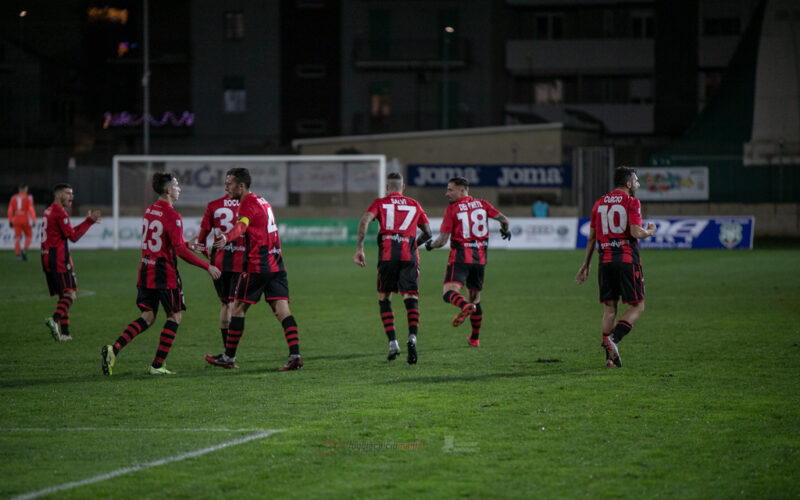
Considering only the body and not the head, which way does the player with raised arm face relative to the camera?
to the viewer's right

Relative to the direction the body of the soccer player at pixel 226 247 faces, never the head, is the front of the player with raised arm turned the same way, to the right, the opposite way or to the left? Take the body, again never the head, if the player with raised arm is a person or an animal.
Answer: to the right

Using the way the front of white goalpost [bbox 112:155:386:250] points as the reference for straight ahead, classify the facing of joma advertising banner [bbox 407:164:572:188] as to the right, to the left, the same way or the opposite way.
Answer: the same way

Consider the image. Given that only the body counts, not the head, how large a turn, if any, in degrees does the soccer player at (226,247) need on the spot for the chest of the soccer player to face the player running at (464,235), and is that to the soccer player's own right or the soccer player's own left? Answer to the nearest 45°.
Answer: approximately 90° to the soccer player's own right

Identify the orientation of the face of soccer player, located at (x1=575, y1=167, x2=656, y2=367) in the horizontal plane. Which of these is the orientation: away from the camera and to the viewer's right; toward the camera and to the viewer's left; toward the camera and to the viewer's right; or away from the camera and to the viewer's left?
away from the camera and to the viewer's right

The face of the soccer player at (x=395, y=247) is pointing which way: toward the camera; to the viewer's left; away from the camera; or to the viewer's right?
away from the camera

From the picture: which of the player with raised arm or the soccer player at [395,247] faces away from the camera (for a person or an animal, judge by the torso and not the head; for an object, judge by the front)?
the soccer player

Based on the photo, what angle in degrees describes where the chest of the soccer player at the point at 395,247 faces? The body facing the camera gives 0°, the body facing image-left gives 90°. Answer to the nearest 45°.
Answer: approximately 180°

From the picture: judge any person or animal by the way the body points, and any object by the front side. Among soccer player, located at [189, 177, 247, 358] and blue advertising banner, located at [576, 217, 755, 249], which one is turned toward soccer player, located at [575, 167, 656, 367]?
the blue advertising banner

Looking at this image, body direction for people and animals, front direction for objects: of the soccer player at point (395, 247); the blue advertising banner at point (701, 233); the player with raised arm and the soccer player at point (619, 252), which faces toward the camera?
the blue advertising banner

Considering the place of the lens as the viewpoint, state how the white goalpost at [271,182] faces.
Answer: facing the viewer

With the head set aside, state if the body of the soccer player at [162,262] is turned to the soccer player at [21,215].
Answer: no

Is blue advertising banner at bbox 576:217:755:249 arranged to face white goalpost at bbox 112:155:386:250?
no

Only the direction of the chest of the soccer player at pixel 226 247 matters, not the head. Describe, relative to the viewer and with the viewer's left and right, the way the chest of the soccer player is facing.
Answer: facing away from the viewer

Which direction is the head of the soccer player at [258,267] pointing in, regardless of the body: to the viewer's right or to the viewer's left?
to the viewer's left

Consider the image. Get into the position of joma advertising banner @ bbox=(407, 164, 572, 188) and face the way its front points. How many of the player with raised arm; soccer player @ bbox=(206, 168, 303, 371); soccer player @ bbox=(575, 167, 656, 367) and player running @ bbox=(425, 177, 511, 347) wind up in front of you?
4

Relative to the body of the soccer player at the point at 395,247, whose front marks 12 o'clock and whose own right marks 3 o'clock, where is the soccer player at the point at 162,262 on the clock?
the soccer player at the point at 162,262 is roughly at 8 o'clock from the soccer player at the point at 395,247.

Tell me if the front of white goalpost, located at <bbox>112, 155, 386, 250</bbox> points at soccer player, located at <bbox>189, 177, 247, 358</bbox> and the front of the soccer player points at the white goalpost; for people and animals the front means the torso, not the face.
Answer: yes

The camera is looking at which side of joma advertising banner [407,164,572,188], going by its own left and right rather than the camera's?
front

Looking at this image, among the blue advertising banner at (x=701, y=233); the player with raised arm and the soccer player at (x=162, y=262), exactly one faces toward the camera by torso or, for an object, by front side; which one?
the blue advertising banner

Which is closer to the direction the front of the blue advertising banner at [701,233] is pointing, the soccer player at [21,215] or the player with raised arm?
the player with raised arm

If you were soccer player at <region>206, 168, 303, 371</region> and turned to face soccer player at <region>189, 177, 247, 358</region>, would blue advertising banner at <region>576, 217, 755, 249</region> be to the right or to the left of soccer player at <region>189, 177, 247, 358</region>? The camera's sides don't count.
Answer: right
